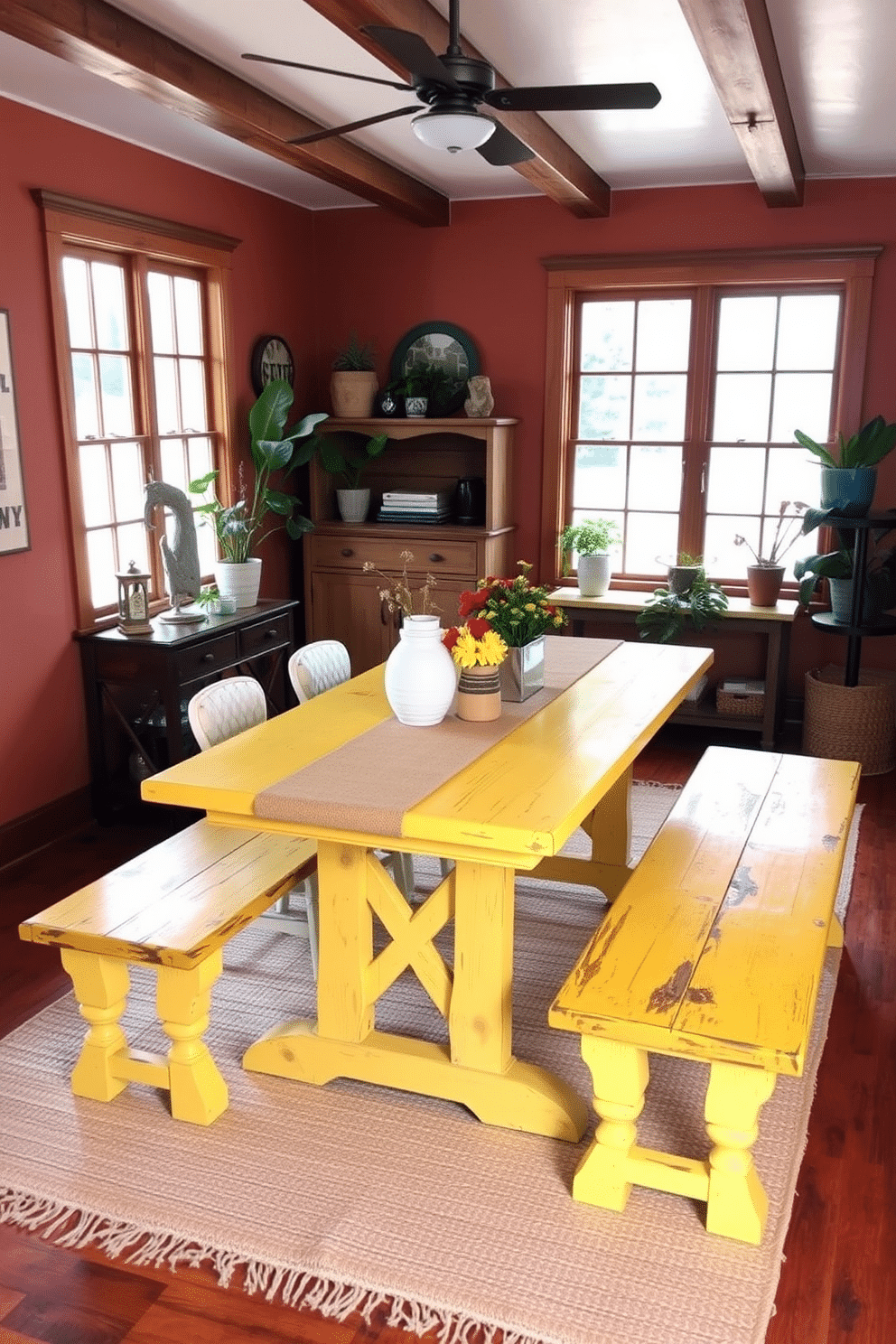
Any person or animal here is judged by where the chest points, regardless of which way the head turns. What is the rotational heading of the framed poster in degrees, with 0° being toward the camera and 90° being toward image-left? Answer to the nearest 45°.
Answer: approximately 315°

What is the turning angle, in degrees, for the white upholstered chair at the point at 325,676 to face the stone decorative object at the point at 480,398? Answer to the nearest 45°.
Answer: approximately 135° to its left

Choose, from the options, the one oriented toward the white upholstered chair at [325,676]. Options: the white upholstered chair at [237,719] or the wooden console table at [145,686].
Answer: the wooden console table

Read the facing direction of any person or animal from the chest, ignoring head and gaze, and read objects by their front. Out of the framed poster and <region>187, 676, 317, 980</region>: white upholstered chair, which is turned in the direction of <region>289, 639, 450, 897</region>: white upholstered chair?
the framed poster

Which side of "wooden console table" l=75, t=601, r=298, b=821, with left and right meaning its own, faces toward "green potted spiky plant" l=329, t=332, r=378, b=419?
left

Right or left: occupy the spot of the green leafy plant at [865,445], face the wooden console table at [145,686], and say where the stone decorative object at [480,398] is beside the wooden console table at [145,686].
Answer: right

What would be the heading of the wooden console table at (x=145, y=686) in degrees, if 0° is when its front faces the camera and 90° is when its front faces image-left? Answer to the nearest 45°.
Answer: approximately 315°
